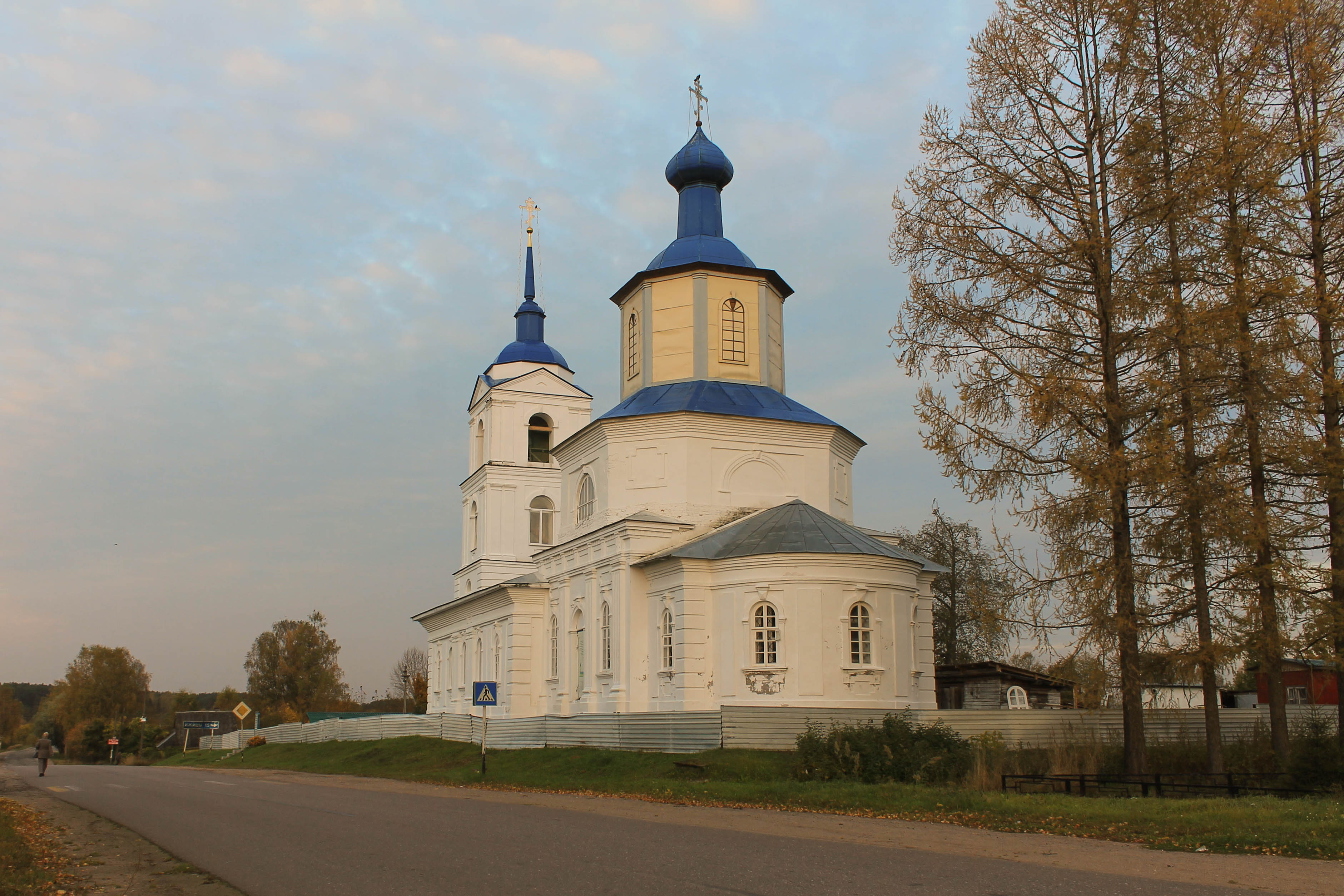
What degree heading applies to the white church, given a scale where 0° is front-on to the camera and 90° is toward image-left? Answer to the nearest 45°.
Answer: approximately 135°

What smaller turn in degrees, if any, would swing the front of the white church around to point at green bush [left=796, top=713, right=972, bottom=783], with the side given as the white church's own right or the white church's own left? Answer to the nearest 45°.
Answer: approximately 135° to the white church's own left

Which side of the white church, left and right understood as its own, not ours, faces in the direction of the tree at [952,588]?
right

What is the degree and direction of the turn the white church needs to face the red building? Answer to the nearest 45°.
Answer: approximately 135° to its right

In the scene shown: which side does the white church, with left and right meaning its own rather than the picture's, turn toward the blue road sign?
left

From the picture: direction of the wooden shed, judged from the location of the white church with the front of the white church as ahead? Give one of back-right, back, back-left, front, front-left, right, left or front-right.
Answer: right

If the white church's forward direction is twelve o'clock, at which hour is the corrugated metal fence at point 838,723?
The corrugated metal fence is roughly at 7 o'clock from the white church.
